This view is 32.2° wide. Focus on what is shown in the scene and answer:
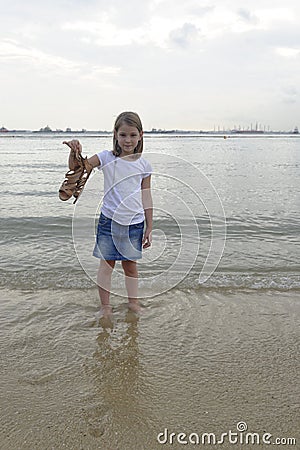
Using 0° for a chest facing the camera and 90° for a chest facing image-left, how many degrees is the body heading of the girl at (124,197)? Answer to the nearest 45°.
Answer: approximately 0°
